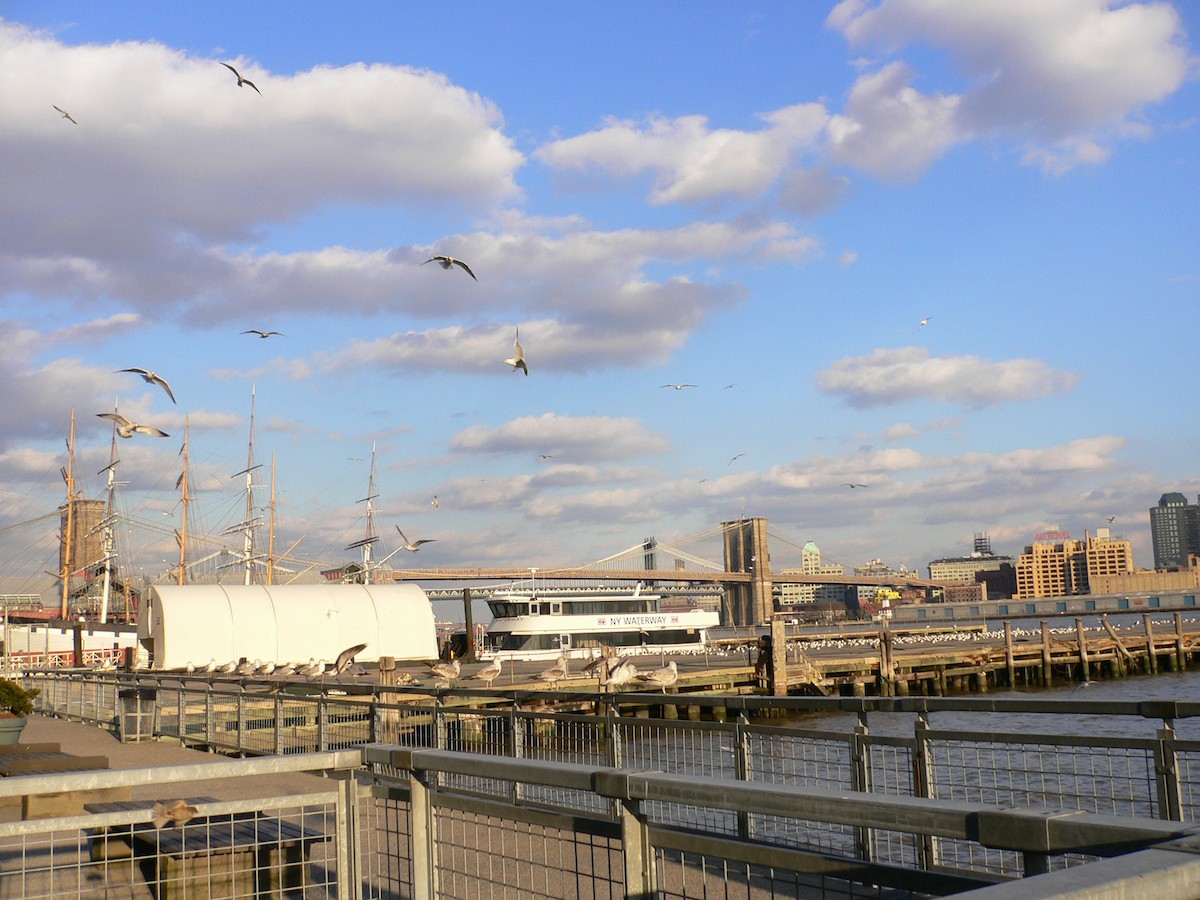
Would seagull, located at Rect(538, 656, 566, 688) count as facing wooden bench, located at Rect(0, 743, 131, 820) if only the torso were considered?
no

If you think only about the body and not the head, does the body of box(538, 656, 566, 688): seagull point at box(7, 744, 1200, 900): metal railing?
no

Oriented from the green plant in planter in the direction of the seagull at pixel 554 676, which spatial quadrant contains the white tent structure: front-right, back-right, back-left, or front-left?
front-left

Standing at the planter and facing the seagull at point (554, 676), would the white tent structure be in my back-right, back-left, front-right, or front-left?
front-left
